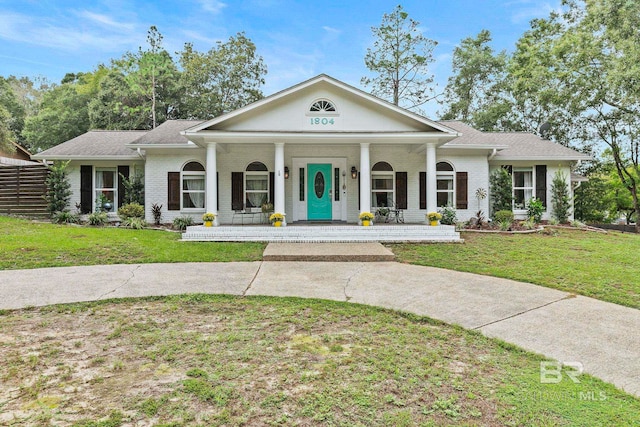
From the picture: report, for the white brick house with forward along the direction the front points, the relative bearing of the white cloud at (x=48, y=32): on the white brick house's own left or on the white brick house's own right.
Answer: on the white brick house's own right

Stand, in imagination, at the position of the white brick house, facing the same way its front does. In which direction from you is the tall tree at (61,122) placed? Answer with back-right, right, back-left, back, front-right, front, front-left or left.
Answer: back-right

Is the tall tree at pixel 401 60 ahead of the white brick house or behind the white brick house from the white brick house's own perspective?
behind

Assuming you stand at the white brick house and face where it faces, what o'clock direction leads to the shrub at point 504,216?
The shrub is roughly at 9 o'clock from the white brick house.

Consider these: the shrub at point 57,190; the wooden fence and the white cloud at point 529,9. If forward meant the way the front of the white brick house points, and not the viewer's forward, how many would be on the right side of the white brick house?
2

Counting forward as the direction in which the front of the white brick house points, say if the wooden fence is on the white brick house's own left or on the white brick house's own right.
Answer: on the white brick house's own right

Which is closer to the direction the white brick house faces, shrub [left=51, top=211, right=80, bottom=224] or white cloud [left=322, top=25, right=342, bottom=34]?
the shrub

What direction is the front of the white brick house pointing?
toward the camera

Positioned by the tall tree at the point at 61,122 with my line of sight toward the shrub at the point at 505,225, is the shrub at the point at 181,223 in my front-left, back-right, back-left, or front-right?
front-right

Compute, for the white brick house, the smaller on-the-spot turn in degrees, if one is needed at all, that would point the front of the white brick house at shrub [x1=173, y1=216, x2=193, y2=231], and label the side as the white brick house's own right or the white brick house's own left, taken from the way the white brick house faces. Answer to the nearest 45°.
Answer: approximately 90° to the white brick house's own right

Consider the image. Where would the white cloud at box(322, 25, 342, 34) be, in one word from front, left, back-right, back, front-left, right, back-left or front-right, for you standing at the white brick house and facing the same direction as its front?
back
